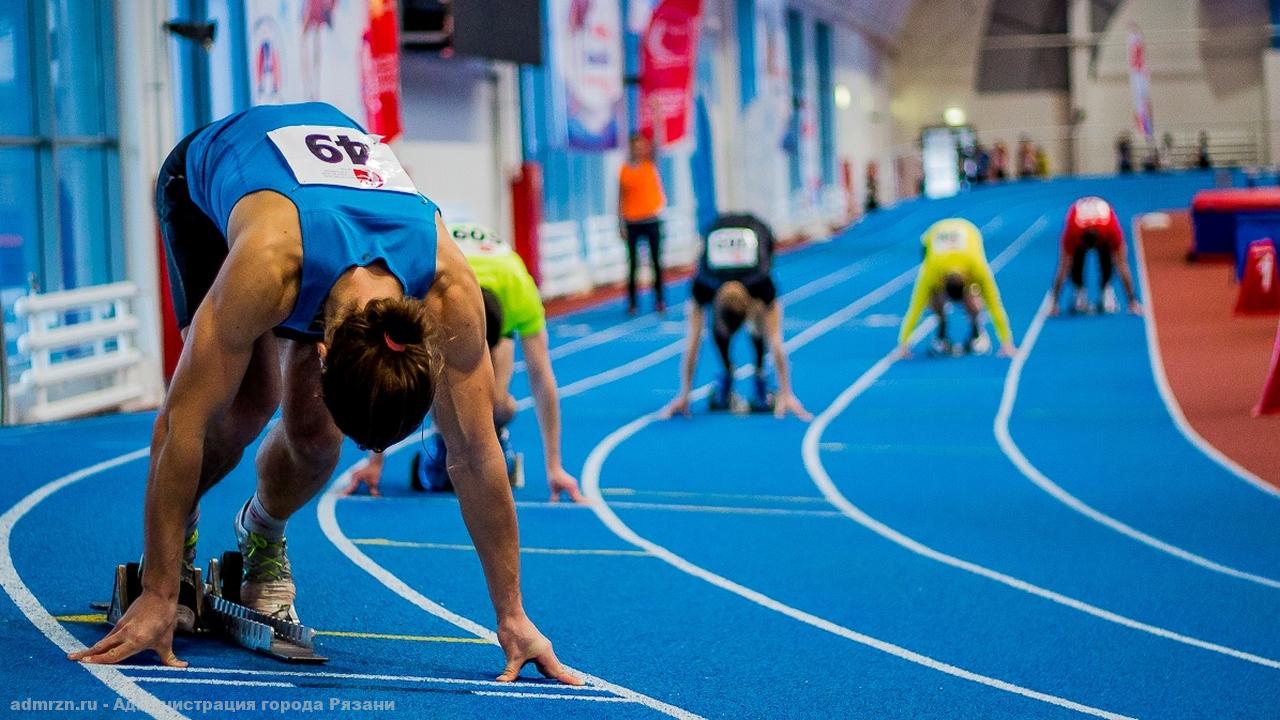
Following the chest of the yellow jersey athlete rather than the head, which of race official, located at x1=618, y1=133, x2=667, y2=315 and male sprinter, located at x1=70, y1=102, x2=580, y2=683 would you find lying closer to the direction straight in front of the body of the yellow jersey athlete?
the male sprinter

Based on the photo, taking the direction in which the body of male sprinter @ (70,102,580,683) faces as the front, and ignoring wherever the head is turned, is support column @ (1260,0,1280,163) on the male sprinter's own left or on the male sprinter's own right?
on the male sprinter's own left

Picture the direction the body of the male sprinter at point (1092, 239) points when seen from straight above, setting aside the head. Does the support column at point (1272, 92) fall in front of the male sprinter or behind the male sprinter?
behind

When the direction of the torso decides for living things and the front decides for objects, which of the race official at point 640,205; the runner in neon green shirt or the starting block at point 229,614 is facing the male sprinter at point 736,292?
the race official

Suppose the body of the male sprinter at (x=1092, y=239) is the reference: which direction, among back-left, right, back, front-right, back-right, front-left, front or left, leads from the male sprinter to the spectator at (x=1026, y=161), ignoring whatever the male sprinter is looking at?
back

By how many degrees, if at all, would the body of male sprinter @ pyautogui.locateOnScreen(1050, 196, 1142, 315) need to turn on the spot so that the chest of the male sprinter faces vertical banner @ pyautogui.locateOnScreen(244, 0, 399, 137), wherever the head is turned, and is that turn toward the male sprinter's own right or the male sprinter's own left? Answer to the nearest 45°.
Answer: approximately 45° to the male sprinter's own right

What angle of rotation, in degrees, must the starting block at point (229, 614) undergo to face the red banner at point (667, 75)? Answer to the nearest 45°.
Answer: approximately 135° to its left

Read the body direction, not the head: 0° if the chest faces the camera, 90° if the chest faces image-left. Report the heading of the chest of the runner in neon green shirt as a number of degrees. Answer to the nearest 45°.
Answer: approximately 0°
